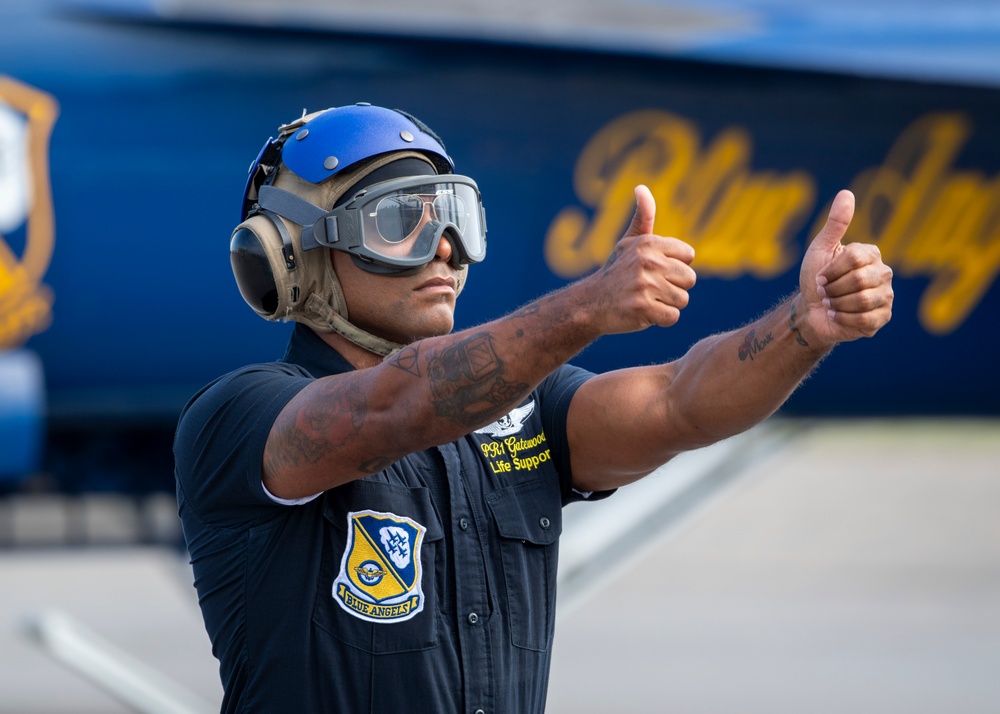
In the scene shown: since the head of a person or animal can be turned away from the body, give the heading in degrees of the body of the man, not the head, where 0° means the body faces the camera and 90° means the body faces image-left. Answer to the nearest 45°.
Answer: approximately 315°
